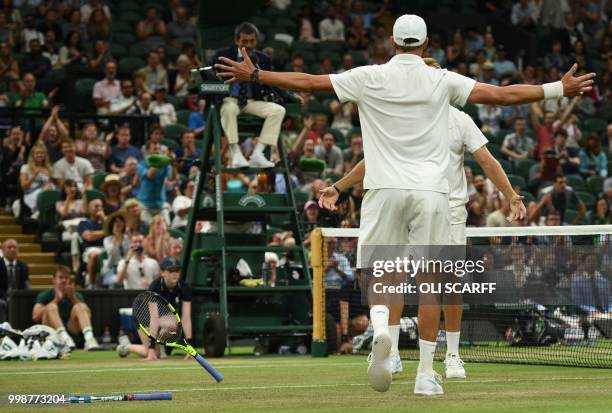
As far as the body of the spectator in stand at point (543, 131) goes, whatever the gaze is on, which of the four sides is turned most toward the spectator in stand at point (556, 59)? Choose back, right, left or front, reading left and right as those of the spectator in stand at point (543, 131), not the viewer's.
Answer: back

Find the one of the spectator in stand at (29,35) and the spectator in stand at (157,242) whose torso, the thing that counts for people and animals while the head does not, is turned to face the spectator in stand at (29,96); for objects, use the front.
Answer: the spectator in stand at (29,35)

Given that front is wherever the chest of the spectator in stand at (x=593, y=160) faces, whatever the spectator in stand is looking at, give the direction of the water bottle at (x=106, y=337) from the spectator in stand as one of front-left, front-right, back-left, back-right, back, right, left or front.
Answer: front-right

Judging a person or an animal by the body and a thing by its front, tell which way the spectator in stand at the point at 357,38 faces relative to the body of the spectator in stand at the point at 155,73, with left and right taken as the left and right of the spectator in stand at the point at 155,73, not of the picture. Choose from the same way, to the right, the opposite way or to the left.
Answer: the same way

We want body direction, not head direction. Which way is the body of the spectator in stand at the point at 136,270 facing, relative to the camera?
toward the camera

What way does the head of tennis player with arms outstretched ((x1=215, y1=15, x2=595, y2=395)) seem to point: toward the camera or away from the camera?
away from the camera

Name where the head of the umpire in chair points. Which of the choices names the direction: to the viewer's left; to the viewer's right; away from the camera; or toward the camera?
toward the camera

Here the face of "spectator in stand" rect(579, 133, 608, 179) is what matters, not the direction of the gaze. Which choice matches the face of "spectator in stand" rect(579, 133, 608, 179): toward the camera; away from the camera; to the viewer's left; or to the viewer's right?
toward the camera

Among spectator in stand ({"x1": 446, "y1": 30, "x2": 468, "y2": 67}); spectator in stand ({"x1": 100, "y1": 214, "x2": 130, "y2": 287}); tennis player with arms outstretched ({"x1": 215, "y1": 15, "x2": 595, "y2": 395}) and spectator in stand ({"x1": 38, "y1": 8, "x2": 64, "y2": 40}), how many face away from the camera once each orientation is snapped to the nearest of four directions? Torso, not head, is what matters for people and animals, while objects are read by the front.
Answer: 1

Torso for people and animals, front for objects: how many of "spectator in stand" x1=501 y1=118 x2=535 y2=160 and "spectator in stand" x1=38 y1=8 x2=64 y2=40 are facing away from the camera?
0

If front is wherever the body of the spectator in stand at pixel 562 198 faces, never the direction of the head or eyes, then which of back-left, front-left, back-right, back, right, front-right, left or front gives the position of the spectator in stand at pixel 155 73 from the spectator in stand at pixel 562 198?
right

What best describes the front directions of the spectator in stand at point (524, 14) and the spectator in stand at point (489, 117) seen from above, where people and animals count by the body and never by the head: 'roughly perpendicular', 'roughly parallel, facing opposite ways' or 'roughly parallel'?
roughly parallel

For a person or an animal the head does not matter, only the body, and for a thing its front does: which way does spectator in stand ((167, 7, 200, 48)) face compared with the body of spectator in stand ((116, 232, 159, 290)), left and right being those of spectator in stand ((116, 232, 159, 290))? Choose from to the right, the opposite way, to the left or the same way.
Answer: the same way

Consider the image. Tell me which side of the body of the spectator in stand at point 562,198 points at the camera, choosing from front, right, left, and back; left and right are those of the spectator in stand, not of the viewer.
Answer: front

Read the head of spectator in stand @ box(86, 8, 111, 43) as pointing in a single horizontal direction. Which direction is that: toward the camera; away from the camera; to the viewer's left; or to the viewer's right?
toward the camera

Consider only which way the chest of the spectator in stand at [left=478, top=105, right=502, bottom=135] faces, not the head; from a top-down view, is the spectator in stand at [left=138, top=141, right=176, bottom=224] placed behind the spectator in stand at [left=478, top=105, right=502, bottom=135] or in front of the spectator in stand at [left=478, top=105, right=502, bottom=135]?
in front

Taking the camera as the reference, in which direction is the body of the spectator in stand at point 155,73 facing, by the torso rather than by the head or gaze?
toward the camera

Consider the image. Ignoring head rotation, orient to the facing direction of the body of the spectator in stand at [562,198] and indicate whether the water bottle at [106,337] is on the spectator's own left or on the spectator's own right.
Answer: on the spectator's own right

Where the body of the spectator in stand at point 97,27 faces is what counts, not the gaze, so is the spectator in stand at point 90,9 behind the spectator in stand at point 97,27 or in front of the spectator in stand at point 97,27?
behind
